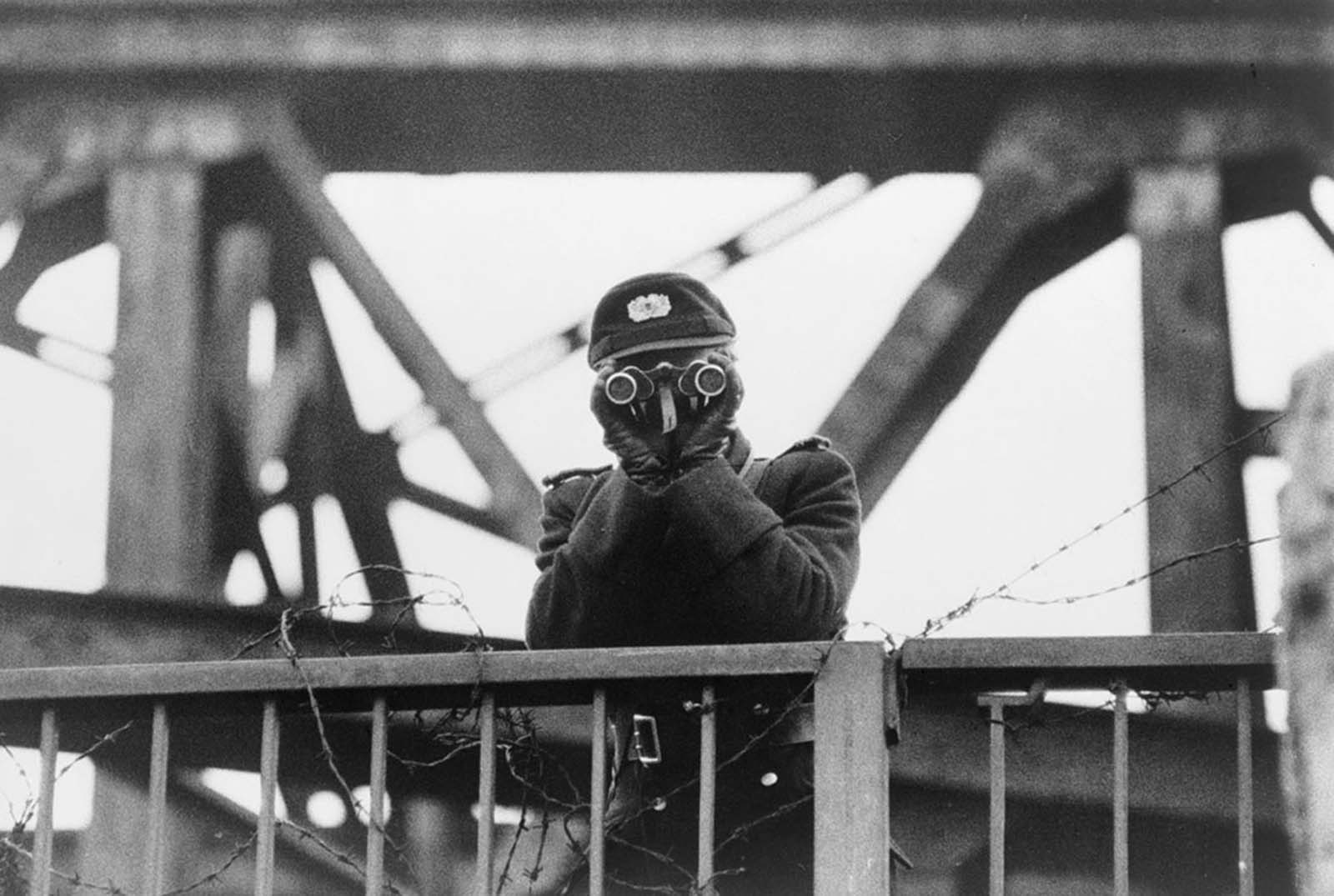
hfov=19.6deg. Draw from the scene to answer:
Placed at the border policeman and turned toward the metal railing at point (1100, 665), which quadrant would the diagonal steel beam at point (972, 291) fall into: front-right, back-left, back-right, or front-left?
back-left

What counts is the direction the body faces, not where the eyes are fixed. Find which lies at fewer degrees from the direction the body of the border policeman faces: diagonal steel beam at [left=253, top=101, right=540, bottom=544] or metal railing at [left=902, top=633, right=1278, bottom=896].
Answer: the metal railing

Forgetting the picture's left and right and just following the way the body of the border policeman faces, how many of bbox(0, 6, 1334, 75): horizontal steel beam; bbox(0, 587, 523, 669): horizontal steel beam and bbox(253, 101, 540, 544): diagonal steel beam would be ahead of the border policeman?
0

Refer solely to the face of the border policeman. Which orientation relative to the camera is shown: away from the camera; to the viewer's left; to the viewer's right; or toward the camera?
toward the camera

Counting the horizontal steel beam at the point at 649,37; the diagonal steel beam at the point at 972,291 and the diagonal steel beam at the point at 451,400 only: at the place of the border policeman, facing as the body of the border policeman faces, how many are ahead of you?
0

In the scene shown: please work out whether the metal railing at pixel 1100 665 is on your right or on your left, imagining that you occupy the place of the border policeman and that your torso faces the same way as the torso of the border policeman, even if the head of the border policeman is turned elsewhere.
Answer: on your left

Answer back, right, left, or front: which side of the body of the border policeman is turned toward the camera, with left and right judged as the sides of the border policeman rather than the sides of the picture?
front

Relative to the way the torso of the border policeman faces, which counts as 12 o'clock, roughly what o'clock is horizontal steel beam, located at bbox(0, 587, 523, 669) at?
The horizontal steel beam is roughly at 5 o'clock from the border policeman.

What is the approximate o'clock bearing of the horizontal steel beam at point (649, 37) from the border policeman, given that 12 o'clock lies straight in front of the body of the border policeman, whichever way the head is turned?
The horizontal steel beam is roughly at 6 o'clock from the border policeman.

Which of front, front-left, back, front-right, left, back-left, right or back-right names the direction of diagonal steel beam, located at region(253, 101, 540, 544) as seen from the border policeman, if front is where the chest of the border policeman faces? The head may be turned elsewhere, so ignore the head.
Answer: back

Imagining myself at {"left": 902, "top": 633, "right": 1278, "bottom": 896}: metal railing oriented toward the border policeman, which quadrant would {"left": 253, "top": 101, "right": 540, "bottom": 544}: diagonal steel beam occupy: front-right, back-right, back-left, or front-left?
front-right
